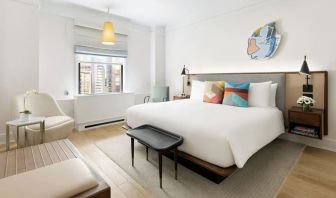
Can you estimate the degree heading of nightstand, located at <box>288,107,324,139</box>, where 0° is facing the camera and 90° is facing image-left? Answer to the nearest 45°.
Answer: approximately 45°

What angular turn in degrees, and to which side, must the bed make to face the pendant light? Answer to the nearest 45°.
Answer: approximately 90° to its right

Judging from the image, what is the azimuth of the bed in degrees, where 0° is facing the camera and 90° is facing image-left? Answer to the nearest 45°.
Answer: approximately 45°

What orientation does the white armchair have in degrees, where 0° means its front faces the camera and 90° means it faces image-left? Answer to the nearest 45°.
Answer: approximately 315°
